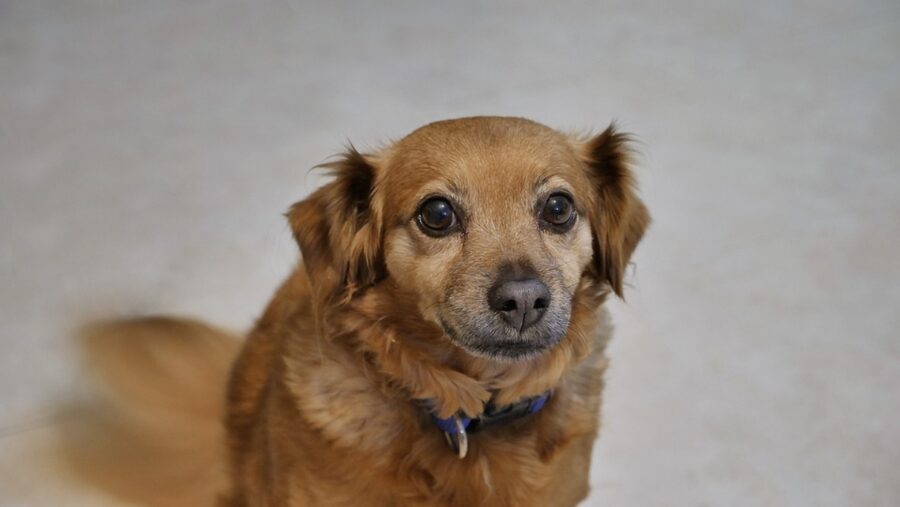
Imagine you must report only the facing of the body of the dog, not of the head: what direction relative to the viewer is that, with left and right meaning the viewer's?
facing the viewer and to the right of the viewer
